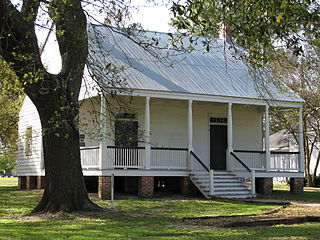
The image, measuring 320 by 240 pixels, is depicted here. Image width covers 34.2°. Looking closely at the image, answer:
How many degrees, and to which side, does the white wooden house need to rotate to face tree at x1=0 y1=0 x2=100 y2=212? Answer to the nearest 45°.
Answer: approximately 90° to its right

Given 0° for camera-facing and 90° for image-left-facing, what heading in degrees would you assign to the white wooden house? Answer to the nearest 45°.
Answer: approximately 315°
